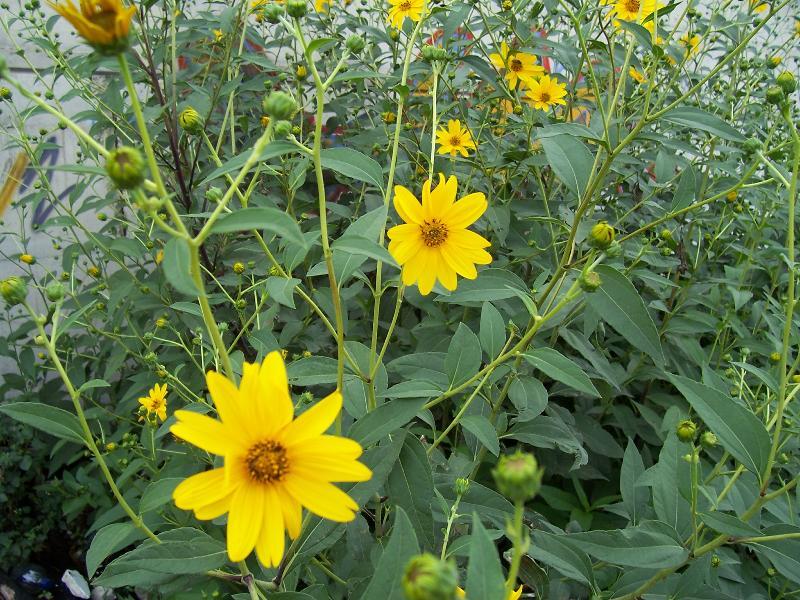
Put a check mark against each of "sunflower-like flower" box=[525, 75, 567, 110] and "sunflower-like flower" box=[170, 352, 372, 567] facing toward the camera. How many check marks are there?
2

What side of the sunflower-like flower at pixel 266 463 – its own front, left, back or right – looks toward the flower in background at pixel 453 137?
back

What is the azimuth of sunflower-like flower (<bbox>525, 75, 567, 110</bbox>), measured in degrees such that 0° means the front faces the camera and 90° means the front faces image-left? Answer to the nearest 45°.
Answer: approximately 0°

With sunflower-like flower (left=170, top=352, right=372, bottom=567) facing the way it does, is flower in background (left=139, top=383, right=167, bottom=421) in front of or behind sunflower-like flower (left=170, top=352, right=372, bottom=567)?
behind

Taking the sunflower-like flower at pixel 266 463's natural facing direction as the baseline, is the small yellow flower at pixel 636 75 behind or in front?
behind
